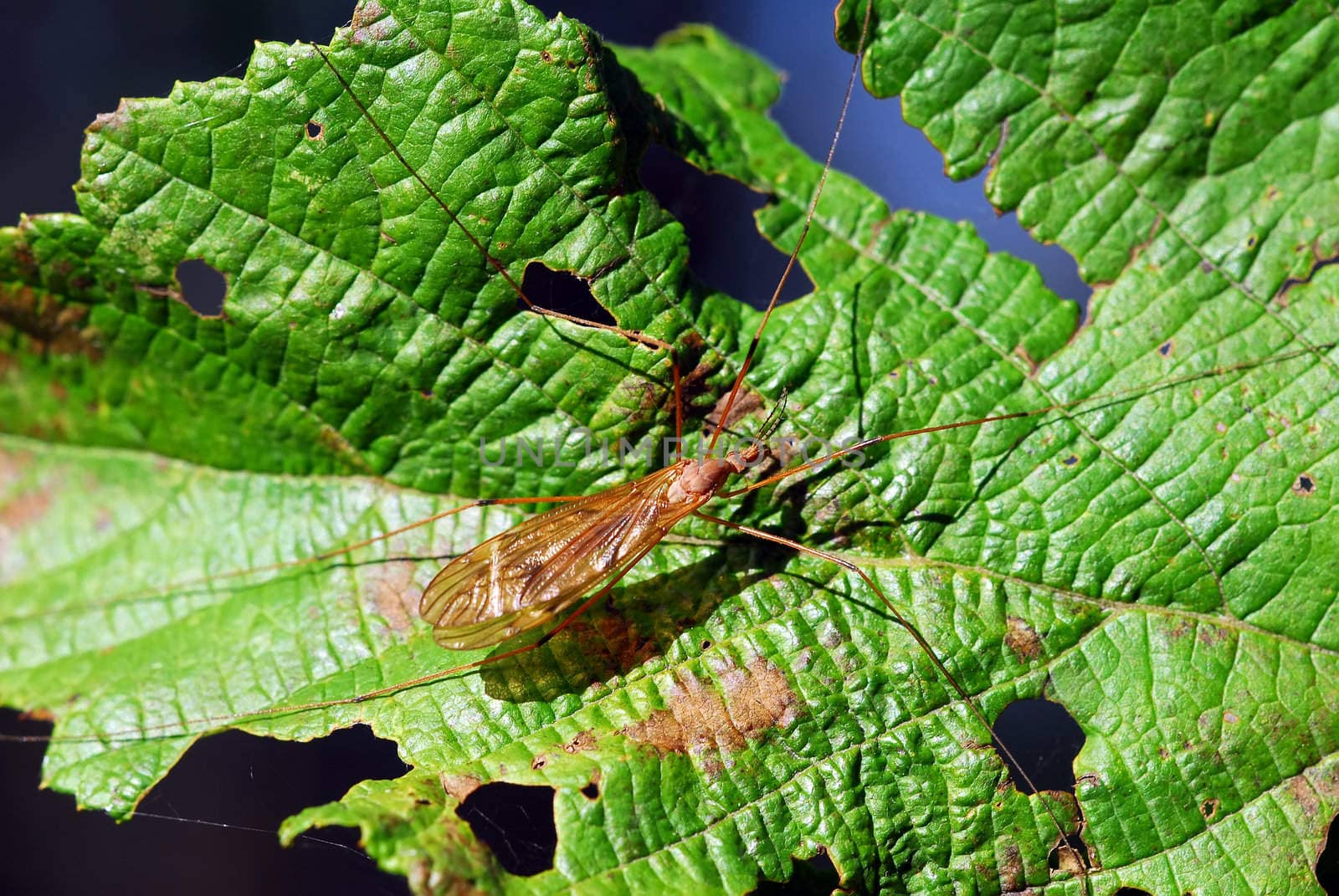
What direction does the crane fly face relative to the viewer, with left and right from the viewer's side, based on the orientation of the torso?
facing away from the viewer and to the right of the viewer
